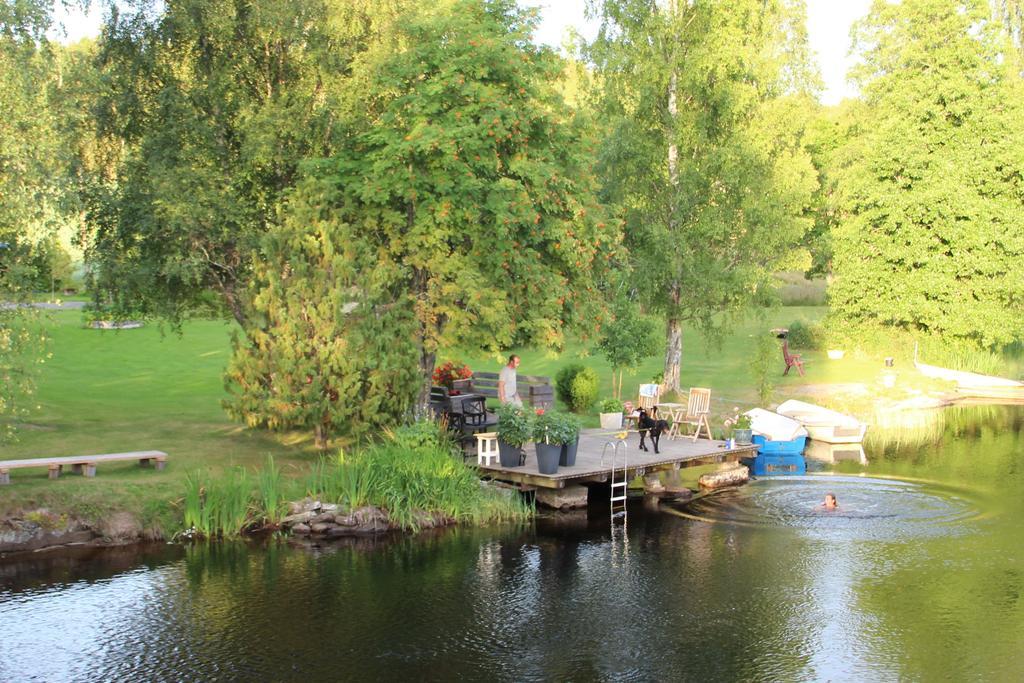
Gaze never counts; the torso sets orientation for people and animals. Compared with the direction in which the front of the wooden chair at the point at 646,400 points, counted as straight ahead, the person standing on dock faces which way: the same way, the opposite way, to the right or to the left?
to the left

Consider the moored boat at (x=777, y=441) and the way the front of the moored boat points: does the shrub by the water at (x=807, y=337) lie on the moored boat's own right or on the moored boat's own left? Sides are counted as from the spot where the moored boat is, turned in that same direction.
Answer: on the moored boat's own right

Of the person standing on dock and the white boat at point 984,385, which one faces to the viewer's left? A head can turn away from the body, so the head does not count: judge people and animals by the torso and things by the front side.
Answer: the white boat

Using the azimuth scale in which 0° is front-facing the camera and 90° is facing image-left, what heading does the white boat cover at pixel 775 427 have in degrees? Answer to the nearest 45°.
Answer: approximately 135°

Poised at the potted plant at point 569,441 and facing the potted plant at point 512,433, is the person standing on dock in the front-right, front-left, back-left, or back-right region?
front-right

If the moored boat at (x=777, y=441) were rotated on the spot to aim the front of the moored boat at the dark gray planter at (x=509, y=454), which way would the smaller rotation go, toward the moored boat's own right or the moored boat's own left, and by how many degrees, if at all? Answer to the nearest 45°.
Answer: approximately 90° to the moored boat's own left

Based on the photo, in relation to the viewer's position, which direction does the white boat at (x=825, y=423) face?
facing away from the viewer and to the left of the viewer

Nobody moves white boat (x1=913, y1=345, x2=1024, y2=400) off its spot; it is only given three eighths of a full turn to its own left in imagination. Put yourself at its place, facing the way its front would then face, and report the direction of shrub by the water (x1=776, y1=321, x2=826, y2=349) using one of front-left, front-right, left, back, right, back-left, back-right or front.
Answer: back

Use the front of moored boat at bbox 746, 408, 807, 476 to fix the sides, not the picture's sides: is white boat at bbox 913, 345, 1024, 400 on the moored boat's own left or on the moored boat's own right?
on the moored boat's own right

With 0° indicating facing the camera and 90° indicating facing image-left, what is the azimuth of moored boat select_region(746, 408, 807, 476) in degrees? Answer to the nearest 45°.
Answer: approximately 135°

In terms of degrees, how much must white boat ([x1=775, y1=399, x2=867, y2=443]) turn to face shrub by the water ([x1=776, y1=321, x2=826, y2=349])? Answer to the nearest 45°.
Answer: approximately 45° to its right

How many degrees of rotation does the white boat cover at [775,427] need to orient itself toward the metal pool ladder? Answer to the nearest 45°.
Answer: approximately 90° to its left

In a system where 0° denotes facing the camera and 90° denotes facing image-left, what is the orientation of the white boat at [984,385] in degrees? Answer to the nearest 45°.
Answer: approximately 90°
